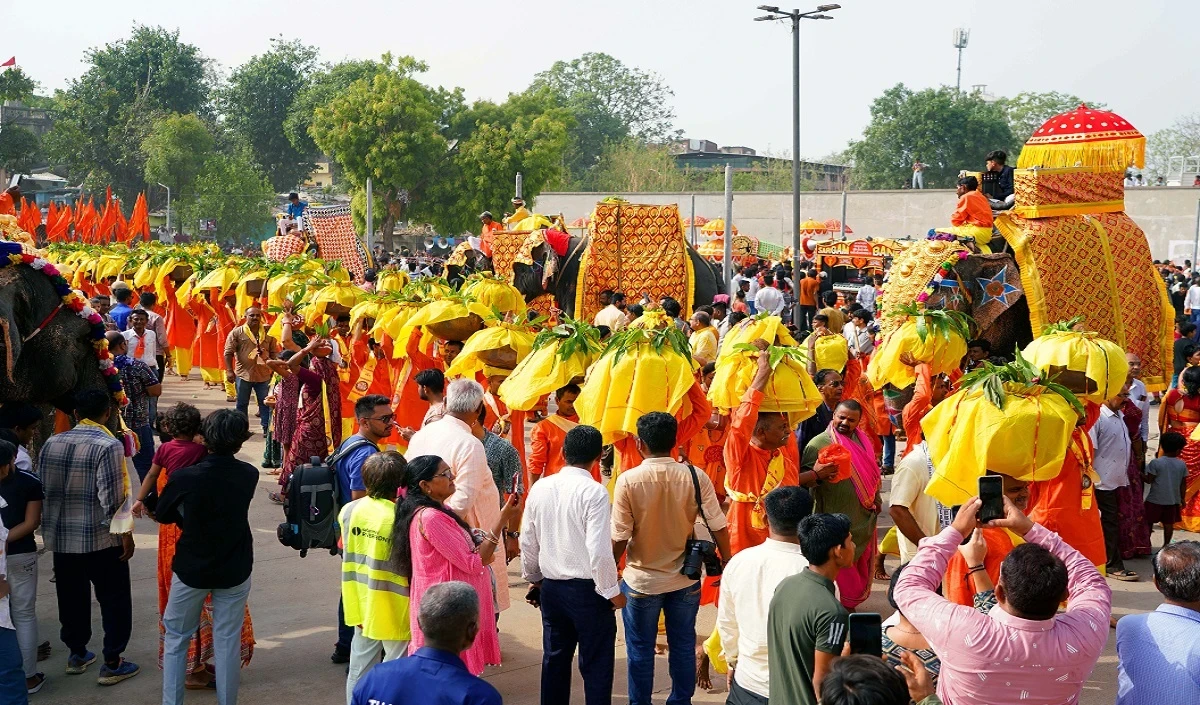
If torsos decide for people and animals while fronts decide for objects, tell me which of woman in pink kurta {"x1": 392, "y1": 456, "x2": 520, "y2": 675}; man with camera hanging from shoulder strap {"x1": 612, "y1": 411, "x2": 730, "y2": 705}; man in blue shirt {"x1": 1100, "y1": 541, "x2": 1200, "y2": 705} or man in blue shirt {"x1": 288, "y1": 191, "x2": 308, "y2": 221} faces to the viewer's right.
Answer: the woman in pink kurta

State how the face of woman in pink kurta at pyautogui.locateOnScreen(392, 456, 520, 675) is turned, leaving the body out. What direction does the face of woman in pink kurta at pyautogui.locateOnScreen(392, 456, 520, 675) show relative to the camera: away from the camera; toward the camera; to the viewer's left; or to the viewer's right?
to the viewer's right

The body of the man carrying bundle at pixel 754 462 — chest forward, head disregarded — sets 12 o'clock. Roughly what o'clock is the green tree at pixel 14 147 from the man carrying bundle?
The green tree is roughly at 6 o'clock from the man carrying bundle.

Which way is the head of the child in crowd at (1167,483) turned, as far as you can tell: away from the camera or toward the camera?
away from the camera

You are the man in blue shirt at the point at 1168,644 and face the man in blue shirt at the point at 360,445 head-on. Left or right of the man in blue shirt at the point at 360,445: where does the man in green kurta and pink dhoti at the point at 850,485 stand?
right

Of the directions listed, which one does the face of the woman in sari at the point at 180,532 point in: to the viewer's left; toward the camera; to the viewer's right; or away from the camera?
away from the camera

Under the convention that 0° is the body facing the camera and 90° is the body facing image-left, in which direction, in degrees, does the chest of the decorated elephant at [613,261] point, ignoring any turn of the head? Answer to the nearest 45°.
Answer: approximately 90°

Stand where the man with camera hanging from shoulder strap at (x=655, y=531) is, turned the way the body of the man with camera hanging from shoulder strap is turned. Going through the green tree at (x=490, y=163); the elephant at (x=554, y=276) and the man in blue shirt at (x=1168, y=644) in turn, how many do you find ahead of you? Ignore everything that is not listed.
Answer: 2

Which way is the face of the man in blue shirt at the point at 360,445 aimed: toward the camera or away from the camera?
toward the camera

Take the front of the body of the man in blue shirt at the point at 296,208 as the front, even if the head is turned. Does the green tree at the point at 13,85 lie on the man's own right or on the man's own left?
on the man's own right

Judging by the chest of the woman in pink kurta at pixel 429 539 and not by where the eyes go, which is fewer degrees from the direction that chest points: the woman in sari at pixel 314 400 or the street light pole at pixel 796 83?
the street light pole

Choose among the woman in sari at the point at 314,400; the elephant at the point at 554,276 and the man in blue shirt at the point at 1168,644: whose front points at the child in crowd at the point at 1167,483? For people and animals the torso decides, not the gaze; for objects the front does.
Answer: the man in blue shirt

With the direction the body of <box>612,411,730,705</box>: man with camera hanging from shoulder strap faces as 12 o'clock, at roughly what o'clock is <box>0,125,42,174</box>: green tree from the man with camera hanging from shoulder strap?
The green tree is roughly at 11 o'clock from the man with camera hanging from shoulder strap.

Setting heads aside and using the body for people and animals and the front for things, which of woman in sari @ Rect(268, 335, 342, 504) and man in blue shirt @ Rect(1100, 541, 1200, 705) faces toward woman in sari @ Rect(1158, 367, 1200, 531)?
the man in blue shirt

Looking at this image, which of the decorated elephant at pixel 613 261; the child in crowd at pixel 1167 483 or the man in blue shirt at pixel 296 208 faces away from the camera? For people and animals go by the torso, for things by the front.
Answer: the child in crowd

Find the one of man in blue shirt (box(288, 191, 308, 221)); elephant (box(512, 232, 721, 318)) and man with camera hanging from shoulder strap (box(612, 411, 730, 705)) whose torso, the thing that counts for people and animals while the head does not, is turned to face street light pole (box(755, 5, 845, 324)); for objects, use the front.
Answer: the man with camera hanging from shoulder strap

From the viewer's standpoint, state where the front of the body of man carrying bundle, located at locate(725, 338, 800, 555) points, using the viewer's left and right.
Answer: facing the viewer and to the right of the viewer

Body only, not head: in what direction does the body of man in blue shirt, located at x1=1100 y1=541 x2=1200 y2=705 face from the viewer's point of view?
away from the camera
